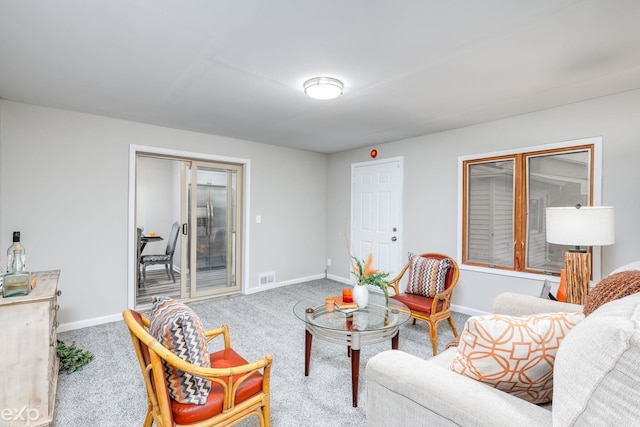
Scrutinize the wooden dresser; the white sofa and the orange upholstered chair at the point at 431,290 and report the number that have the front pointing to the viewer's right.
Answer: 1

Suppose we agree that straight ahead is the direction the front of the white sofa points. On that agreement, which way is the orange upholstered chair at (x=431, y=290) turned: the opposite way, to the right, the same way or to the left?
to the left

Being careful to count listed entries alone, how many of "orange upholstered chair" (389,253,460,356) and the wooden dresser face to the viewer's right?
1

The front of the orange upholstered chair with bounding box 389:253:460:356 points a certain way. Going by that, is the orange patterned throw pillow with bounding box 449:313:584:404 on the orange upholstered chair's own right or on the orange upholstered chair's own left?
on the orange upholstered chair's own left

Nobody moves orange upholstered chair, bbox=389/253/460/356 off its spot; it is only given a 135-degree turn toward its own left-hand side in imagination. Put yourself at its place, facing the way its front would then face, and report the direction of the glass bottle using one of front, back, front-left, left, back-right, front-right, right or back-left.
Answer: back-right

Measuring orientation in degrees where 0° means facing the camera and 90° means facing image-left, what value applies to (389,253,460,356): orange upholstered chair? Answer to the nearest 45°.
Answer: approximately 45°

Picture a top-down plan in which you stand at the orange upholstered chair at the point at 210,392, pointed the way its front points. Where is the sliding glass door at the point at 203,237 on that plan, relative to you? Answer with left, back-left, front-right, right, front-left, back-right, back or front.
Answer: front-left

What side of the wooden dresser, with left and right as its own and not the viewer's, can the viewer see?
right
